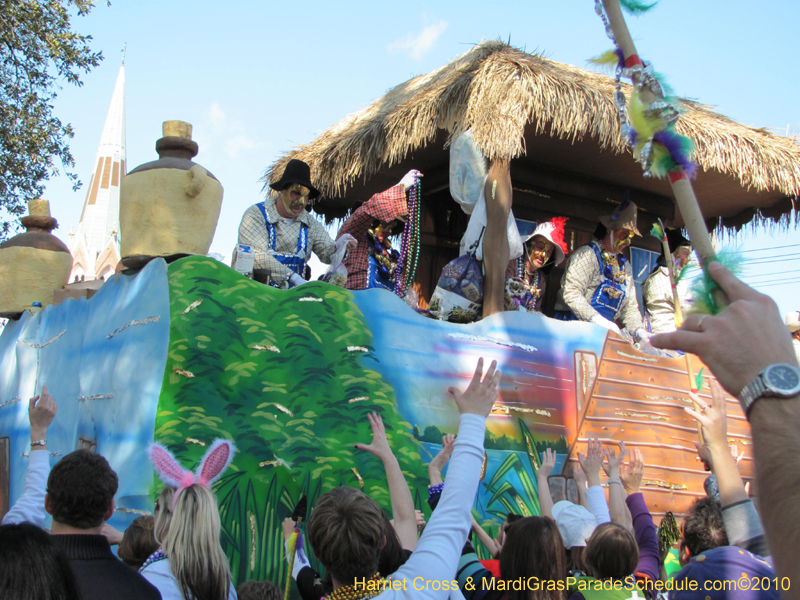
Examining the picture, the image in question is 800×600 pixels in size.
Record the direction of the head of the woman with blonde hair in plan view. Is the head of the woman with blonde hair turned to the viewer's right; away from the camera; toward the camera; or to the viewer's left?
away from the camera

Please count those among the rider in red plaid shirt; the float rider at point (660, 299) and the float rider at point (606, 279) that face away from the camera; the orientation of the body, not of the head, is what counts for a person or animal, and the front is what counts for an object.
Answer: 0

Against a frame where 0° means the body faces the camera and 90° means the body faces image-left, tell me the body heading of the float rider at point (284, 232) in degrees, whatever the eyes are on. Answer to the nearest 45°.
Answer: approximately 315°

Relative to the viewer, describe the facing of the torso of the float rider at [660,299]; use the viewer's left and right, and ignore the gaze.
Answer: facing the viewer and to the right of the viewer

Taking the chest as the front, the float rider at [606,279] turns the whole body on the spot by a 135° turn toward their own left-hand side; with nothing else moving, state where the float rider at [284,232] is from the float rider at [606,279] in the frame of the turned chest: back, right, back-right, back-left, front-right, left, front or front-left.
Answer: back-left

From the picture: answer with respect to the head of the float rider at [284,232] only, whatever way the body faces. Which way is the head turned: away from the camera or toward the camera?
toward the camera

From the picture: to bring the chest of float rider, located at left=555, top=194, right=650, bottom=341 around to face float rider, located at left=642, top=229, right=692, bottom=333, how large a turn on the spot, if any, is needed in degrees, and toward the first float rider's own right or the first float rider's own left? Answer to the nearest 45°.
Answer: approximately 90° to the first float rider's own left

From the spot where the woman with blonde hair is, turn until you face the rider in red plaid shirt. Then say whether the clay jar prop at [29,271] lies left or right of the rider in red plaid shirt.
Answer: left

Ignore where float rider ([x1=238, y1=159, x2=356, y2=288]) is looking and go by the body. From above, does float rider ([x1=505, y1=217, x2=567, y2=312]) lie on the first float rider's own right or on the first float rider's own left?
on the first float rider's own left

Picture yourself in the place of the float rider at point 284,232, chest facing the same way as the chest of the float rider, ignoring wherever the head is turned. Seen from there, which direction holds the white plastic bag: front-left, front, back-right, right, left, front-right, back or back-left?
front-left
